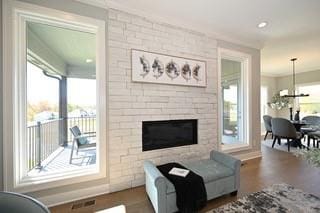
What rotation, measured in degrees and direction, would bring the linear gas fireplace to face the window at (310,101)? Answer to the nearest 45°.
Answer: approximately 90° to its left

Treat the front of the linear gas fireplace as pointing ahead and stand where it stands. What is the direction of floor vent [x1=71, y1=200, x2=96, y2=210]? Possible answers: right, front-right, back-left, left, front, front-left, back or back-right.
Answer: right

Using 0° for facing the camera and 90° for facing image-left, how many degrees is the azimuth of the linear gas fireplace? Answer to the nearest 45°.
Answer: approximately 315°

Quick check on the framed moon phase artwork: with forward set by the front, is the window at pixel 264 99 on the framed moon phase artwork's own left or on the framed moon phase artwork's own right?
on the framed moon phase artwork's own left

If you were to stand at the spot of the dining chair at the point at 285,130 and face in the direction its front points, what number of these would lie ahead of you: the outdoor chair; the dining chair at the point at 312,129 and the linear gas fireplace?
1

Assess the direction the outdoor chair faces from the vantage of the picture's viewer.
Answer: facing to the right of the viewer

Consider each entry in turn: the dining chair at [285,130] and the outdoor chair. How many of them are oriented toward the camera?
0

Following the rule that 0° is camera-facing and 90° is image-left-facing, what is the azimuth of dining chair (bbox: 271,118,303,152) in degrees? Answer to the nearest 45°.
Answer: approximately 225°
